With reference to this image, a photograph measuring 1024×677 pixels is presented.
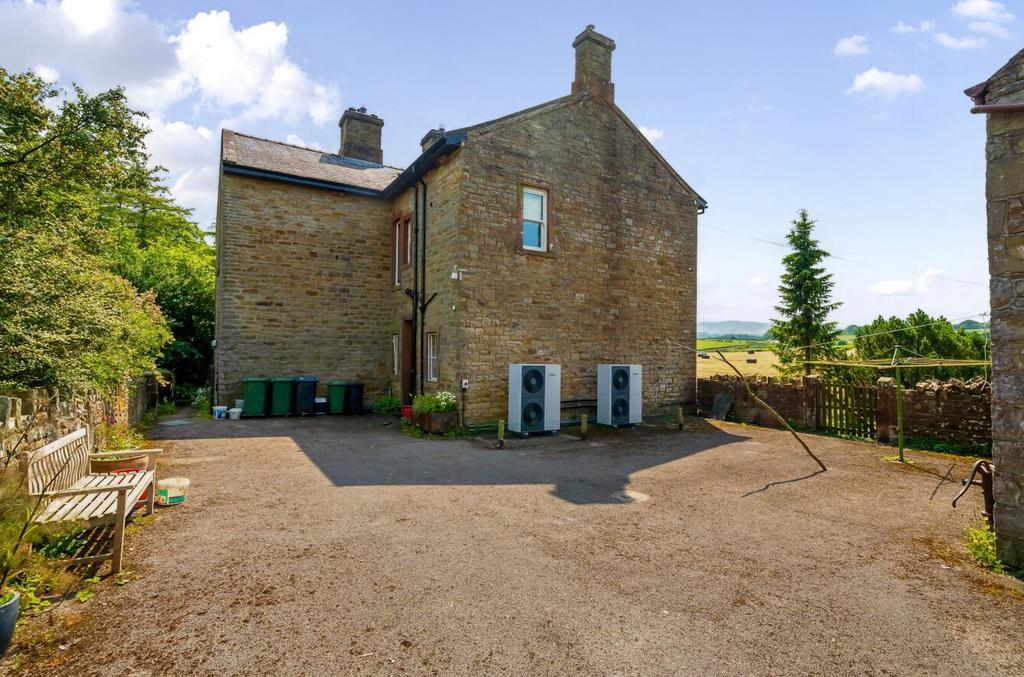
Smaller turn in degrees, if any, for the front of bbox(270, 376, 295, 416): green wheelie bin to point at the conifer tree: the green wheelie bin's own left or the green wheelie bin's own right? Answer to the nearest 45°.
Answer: approximately 90° to the green wheelie bin's own left

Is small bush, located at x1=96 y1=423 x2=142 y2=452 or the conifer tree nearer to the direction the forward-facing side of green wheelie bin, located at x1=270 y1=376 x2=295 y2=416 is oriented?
the small bush

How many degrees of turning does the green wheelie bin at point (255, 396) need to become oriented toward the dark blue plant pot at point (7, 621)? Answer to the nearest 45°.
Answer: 0° — it already faces it

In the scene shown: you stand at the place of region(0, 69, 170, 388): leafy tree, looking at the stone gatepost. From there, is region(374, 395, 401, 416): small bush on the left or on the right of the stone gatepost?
left

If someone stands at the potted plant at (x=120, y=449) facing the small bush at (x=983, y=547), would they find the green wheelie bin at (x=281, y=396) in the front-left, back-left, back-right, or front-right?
back-left

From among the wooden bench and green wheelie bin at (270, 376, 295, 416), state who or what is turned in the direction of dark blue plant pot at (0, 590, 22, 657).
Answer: the green wheelie bin

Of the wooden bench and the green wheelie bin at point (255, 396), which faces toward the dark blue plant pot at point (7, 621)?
the green wheelie bin

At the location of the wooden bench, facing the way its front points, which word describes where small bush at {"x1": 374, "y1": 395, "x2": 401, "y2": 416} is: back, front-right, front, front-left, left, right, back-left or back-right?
front-left

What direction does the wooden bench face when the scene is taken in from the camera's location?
facing to the right of the viewer
